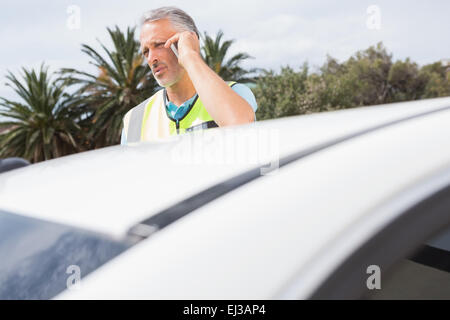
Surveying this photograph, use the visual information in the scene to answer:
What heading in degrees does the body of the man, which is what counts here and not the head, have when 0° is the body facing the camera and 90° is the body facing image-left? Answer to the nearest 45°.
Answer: approximately 45°

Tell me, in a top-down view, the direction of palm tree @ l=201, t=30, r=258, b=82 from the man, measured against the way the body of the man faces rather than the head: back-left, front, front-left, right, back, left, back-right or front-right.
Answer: back-right

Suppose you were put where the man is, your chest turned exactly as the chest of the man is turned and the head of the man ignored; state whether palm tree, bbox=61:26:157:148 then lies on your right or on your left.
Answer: on your right

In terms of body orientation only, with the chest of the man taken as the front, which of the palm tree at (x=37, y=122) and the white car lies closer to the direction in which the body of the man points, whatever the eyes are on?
the white car
